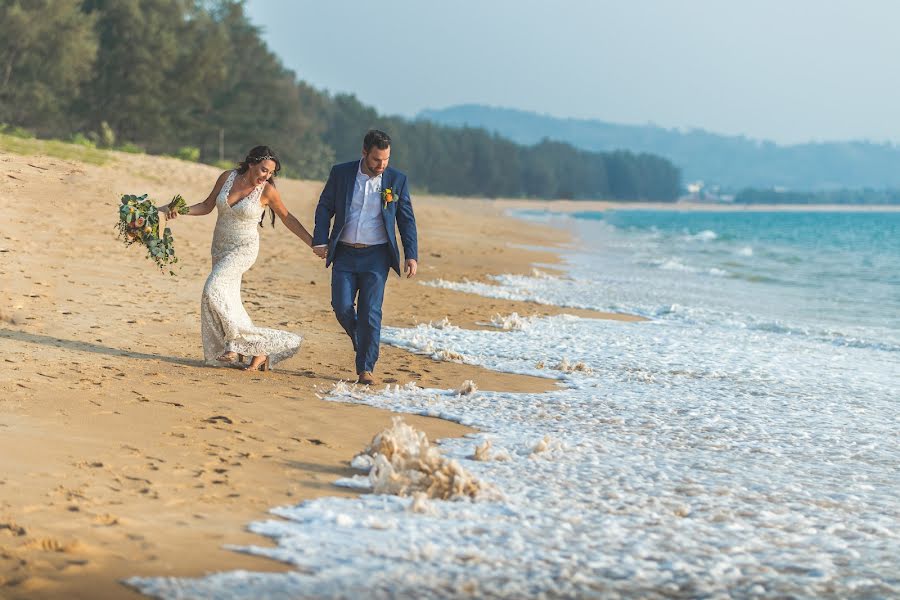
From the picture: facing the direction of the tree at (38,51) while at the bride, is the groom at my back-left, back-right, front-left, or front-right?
back-right

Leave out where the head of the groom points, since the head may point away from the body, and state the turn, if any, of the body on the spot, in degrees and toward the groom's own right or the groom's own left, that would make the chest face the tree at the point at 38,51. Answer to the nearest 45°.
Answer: approximately 180°

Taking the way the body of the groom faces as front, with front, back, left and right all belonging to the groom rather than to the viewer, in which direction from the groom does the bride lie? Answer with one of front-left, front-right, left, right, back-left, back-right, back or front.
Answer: right

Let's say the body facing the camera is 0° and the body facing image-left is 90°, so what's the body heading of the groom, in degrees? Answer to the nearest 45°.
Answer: approximately 0°

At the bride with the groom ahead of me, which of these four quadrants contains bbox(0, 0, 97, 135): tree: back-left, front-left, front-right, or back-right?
back-left
